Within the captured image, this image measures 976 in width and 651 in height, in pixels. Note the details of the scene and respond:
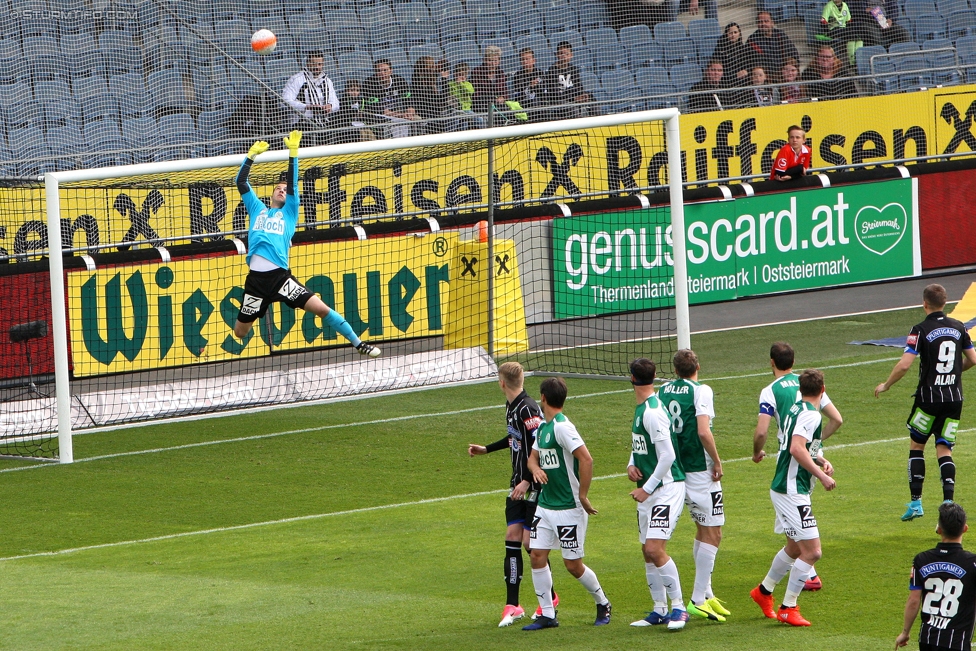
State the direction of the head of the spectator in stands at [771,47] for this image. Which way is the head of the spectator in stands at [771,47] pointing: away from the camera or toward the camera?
toward the camera

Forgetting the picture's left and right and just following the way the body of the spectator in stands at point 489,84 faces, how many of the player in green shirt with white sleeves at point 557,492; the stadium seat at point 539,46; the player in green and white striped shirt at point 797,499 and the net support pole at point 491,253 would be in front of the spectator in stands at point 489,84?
3

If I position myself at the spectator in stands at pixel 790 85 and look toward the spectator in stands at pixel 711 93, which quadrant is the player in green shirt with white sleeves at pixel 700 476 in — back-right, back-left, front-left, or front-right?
front-left

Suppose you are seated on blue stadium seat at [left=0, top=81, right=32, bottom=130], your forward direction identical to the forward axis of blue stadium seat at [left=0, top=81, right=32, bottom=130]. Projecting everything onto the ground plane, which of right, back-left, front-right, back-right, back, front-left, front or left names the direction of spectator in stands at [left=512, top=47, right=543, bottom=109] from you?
front-left

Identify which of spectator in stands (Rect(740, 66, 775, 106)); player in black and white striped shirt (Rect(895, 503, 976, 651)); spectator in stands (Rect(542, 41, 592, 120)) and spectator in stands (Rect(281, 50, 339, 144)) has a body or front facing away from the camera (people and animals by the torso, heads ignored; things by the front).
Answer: the player in black and white striped shirt

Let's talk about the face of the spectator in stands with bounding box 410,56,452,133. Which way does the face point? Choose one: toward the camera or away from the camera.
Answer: toward the camera

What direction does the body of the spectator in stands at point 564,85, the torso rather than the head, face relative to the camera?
toward the camera

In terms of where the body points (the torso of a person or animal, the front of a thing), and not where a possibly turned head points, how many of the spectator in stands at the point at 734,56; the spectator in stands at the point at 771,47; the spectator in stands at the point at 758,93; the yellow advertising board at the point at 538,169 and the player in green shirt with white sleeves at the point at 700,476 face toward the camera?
4

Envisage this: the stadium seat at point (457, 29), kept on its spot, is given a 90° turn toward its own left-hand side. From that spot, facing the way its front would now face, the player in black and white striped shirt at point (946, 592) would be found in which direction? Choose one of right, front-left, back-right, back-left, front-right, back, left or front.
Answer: right

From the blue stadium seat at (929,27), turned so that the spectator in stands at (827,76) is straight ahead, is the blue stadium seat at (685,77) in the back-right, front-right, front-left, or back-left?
front-right

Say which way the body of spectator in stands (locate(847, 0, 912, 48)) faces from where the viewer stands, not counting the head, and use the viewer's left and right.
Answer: facing the viewer and to the right of the viewer

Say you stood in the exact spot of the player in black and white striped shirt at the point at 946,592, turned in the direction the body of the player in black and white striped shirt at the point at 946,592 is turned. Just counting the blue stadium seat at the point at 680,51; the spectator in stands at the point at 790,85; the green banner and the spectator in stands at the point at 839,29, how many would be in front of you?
4

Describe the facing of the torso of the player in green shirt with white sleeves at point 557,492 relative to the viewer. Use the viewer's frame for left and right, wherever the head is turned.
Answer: facing the viewer and to the left of the viewer

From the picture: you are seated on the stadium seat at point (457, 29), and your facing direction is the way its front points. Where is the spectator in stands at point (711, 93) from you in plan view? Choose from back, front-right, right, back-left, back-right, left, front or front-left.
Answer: left

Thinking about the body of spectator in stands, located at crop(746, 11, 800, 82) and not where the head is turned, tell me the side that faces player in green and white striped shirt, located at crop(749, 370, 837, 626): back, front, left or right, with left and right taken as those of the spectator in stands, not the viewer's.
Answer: front
